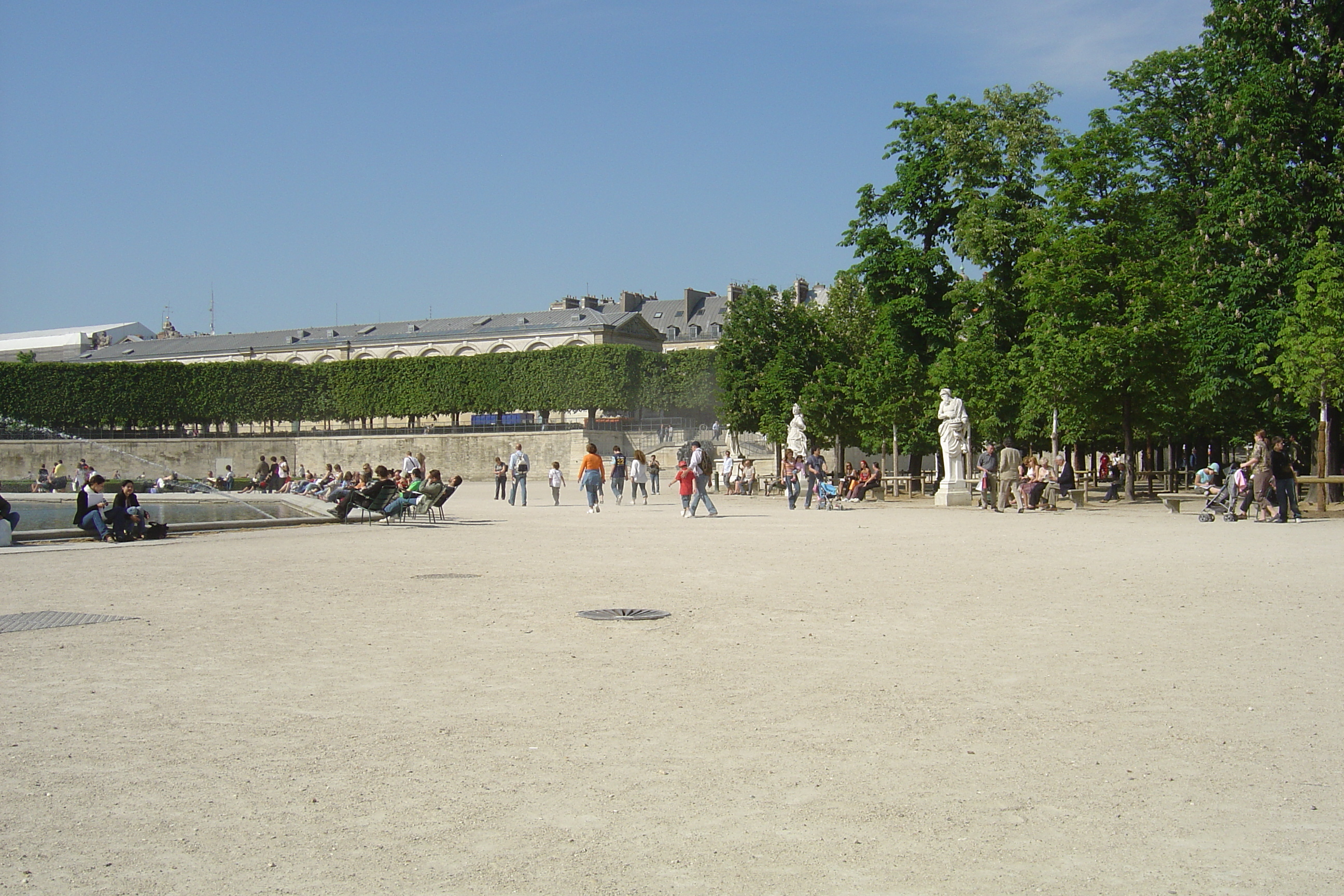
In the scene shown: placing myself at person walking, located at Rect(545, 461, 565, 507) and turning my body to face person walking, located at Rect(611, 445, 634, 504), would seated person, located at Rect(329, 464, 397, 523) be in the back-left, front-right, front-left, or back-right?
back-right

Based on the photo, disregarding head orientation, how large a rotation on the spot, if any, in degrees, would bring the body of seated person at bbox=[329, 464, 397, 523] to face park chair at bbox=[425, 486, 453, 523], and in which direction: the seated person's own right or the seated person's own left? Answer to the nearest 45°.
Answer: approximately 135° to the seated person's own right

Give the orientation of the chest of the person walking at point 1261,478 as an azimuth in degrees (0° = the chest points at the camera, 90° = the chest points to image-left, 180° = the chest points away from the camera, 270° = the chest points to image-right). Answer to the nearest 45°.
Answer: approximately 90°

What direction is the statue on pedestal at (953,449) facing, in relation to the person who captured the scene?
facing the viewer and to the left of the viewer

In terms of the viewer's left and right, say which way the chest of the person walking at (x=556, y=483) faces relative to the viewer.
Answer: facing away from the viewer

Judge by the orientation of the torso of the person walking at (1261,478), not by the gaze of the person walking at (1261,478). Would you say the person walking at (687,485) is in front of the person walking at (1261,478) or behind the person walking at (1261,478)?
in front

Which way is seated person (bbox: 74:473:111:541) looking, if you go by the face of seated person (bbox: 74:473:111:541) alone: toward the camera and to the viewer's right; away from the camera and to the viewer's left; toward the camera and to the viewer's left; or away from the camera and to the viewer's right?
toward the camera and to the viewer's right

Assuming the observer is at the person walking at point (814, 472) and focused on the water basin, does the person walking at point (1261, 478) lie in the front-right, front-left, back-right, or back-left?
back-left

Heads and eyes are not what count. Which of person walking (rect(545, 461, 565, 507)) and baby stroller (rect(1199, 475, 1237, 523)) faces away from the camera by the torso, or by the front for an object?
the person walking

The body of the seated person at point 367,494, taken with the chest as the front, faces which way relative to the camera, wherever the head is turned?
to the viewer's left

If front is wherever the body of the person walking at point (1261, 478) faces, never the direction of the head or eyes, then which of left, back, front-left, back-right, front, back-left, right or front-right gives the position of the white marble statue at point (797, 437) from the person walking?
front-right

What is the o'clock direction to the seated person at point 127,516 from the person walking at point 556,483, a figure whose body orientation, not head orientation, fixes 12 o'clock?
The seated person is roughly at 7 o'clock from the person walking.
